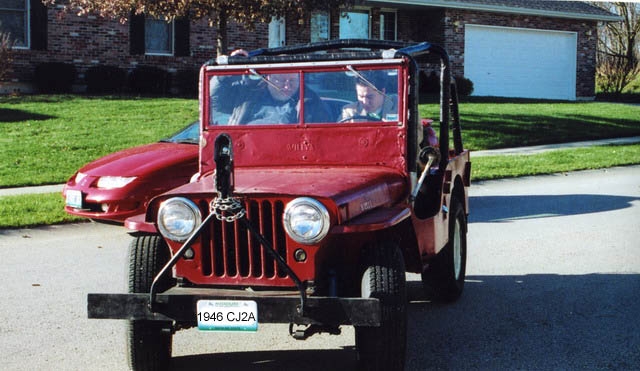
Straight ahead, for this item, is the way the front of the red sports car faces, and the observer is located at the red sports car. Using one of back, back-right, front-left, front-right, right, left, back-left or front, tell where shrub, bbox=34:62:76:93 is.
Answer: back-right

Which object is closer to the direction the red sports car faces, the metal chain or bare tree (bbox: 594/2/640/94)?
the metal chain

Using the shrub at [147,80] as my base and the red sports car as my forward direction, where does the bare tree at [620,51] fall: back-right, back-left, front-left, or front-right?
back-left

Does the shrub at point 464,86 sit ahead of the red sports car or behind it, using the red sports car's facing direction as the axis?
behind

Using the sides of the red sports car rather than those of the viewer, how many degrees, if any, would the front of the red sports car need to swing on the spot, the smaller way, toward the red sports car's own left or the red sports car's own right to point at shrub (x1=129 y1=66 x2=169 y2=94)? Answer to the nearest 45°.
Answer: approximately 135° to the red sports car's own right

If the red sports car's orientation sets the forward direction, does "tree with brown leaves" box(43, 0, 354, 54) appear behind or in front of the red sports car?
behind

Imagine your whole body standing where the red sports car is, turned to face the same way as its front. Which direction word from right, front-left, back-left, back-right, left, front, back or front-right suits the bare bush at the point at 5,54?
back-right

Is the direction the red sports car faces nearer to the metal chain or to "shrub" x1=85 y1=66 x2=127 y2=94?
the metal chain

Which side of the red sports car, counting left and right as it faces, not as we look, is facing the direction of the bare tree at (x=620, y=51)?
back

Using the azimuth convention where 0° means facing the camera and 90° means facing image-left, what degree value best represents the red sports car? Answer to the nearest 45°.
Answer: approximately 45°

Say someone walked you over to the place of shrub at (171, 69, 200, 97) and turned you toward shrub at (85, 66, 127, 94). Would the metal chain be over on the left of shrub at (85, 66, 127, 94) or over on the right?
left

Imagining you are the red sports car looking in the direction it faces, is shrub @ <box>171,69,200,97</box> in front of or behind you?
behind

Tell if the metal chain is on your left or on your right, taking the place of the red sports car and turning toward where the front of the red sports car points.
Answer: on your left
